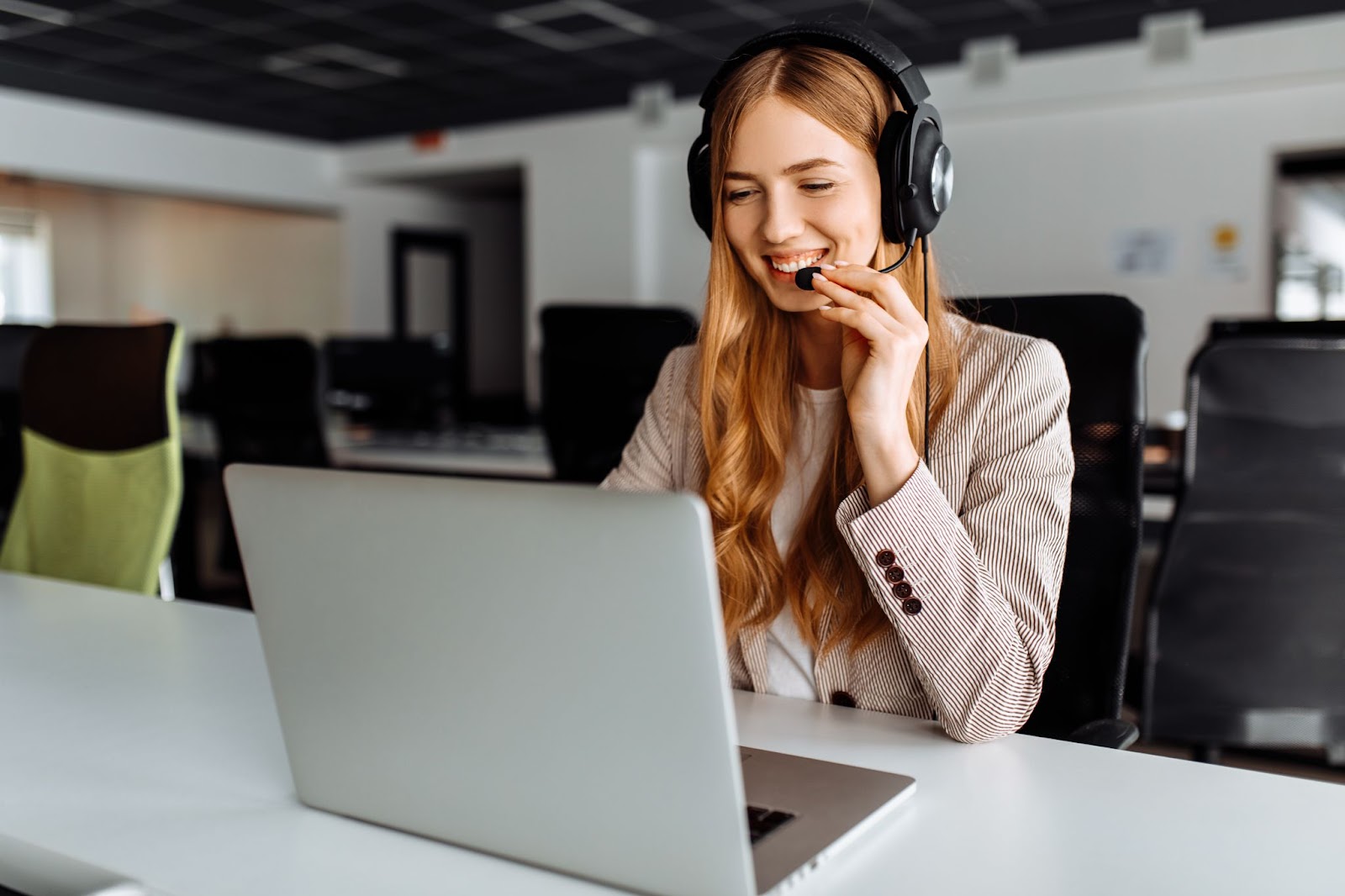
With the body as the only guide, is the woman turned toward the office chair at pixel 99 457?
no

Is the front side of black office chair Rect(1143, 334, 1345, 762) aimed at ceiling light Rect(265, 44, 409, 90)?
no

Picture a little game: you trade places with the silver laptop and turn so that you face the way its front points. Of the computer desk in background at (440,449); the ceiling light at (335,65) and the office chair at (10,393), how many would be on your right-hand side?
0

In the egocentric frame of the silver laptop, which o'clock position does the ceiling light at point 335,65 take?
The ceiling light is roughly at 10 o'clock from the silver laptop.

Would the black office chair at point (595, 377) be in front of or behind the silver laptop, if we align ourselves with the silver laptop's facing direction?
in front

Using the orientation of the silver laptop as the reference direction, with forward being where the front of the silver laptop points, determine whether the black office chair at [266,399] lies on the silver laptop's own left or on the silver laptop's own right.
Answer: on the silver laptop's own left

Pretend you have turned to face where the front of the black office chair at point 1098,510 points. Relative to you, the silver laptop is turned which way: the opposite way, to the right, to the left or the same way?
the opposite way

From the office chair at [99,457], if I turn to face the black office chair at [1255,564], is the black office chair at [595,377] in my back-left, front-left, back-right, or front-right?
front-left

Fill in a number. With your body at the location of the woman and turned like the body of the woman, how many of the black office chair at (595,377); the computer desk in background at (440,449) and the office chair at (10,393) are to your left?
0

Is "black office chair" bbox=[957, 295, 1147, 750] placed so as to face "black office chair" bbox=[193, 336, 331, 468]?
no

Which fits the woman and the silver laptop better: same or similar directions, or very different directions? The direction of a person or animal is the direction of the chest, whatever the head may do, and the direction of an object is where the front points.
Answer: very different directions

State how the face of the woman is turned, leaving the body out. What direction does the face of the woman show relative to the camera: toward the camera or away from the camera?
toward the camera

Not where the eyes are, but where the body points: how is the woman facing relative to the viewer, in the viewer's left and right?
facing the viewer and to the left of the viewer

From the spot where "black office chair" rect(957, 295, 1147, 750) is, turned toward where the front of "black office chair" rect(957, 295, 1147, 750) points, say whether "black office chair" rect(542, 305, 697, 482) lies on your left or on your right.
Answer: on your right

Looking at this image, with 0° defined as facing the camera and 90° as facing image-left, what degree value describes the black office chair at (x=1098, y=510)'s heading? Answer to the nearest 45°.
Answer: approximately 45°

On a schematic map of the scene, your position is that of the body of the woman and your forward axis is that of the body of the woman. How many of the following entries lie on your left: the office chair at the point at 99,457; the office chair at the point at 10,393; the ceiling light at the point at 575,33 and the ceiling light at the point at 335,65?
0
